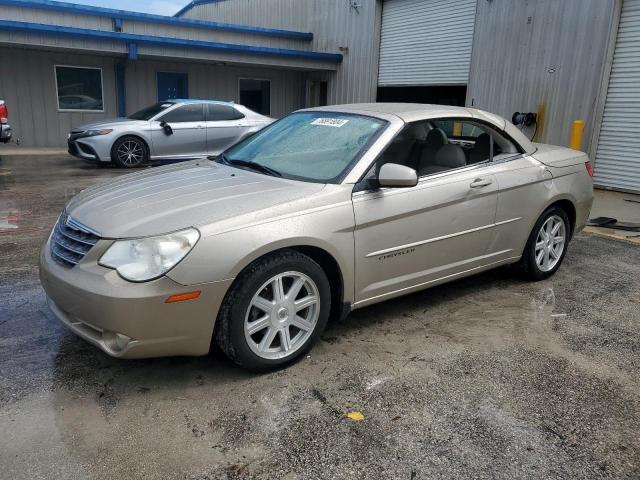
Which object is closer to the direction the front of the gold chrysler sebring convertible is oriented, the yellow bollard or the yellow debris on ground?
the yellow debris on ground

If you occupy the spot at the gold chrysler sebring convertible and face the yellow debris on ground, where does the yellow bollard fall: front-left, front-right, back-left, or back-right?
back-left

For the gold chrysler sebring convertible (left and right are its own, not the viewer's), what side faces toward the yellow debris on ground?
left

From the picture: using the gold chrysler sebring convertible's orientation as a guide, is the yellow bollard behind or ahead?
behind

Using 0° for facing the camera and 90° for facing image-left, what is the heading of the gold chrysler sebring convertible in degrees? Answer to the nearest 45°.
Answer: approximately 45°

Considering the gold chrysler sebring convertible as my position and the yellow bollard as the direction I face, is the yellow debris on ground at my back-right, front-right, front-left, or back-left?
back-right
